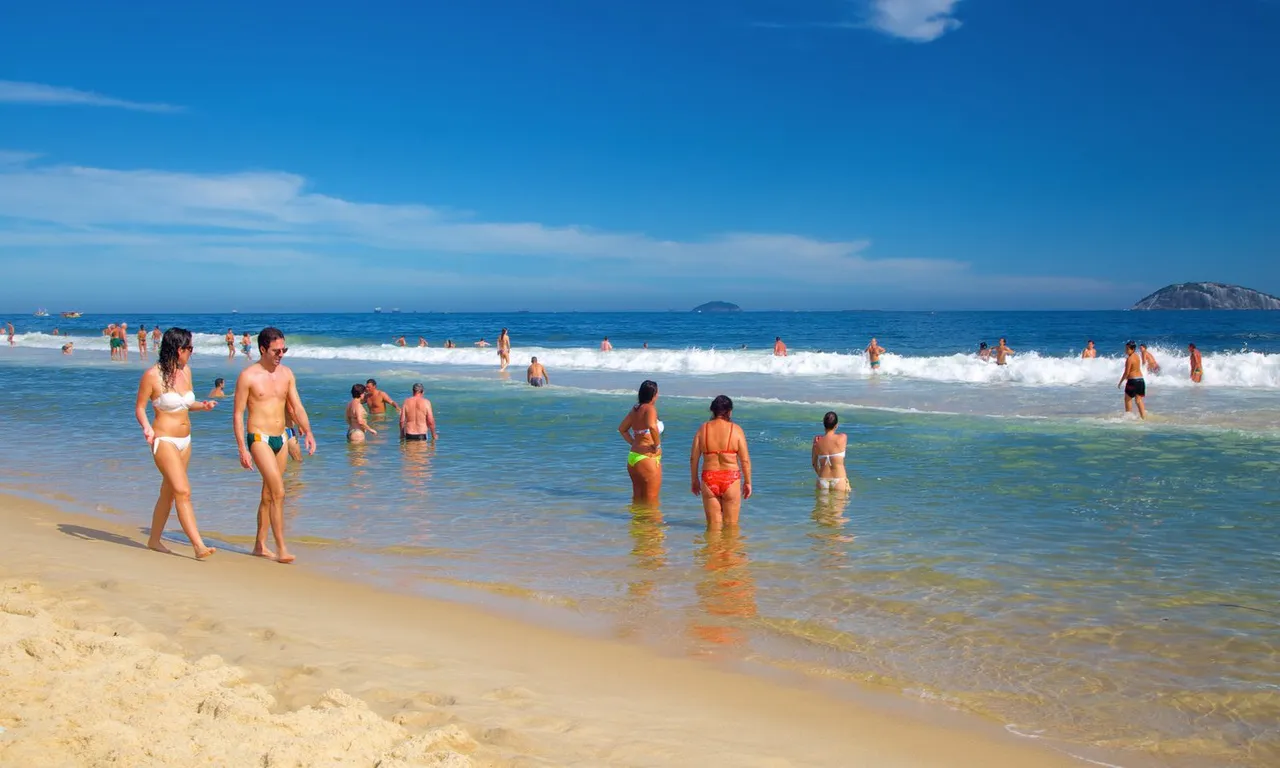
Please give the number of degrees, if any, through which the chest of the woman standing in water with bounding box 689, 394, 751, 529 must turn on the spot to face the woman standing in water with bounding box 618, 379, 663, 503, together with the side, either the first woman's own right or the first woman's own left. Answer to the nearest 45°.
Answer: approximately 45° to the first woman's own left

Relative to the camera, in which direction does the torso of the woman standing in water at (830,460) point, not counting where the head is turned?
away from the camera

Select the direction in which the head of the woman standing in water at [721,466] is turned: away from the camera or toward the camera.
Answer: away from the camera

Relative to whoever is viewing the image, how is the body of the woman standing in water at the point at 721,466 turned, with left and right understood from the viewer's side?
facing away from the viewer

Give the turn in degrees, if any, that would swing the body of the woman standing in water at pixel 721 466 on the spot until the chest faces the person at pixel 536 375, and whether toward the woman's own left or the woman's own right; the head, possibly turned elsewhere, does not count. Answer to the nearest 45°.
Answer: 0° — they already face them
